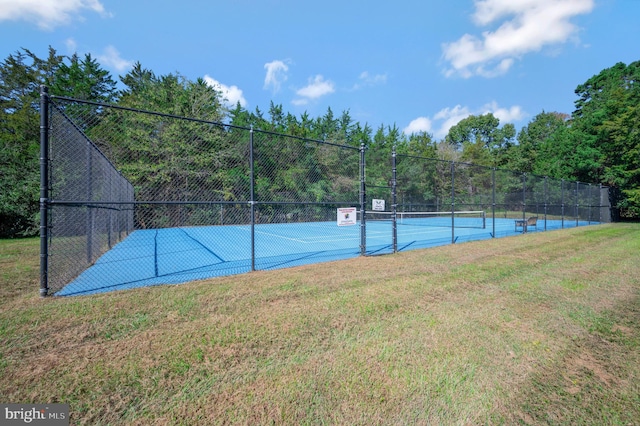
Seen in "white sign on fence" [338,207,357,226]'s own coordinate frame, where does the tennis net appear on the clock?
The tennis net is roughly at 7 o'clock from the white sign on fence.

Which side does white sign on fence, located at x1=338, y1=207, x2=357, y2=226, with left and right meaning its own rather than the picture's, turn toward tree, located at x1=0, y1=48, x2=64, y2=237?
right

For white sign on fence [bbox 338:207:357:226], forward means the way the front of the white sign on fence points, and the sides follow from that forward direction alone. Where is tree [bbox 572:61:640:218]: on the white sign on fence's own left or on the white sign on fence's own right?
on the white sign on fence's own left

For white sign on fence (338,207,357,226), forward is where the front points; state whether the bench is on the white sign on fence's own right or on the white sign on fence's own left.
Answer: on the white sign on fence's own left

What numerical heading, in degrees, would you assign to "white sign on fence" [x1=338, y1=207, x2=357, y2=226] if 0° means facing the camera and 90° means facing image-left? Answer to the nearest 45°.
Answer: approximately 0°

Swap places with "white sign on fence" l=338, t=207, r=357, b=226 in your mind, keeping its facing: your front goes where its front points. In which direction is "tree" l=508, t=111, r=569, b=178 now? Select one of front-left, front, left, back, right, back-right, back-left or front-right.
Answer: back-left
